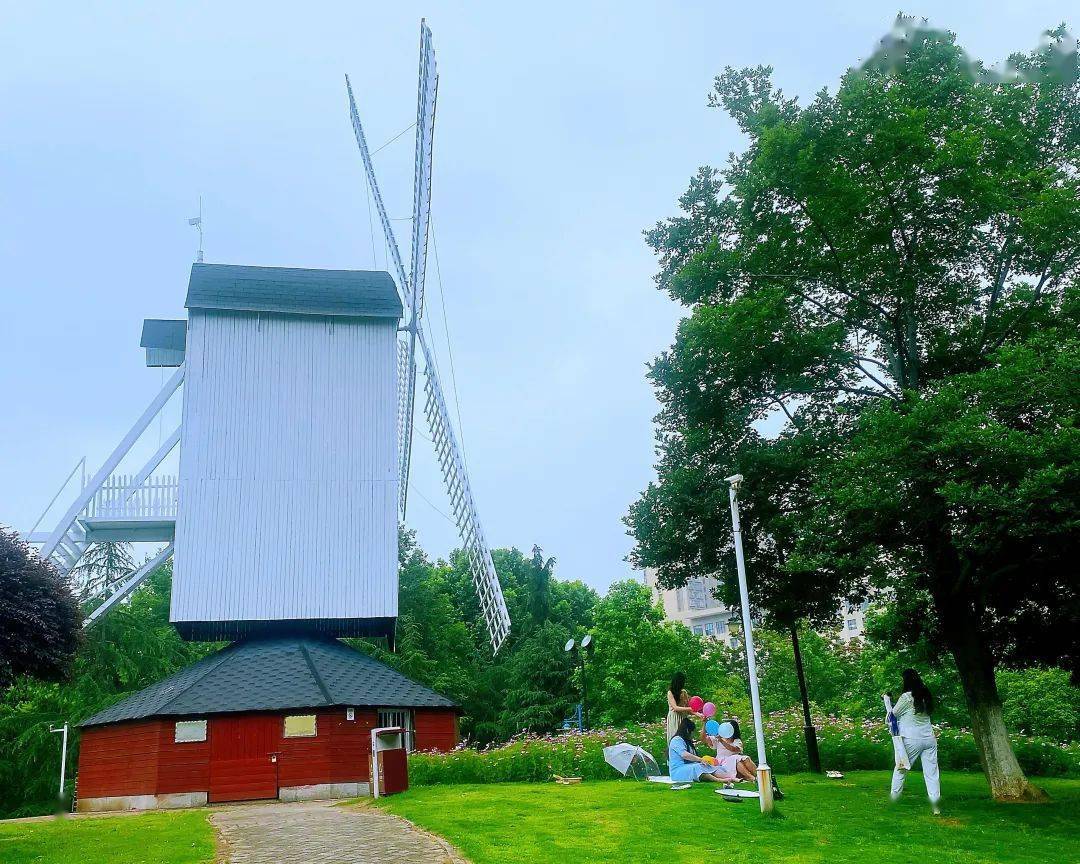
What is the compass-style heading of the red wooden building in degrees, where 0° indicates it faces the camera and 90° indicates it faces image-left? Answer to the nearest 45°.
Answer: approximately 0°

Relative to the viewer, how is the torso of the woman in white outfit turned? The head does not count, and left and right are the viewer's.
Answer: facing away from the viewer and to the left of the viewer

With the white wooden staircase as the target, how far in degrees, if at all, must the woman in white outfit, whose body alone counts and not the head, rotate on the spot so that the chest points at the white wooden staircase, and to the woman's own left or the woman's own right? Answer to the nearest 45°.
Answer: approximately 45° to the woman's own left

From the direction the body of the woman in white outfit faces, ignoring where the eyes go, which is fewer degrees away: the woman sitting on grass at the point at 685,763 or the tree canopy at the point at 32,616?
the woman sitting on grass

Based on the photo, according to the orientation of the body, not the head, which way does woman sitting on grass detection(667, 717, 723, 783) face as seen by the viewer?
to the viewer's right

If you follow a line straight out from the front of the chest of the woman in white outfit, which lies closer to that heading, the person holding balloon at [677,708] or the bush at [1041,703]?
the person holding balloon
